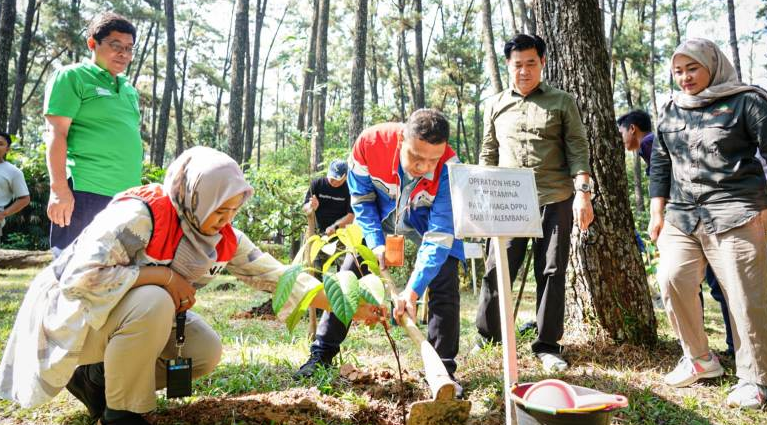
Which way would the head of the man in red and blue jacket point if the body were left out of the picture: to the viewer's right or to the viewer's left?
to the viewer's left

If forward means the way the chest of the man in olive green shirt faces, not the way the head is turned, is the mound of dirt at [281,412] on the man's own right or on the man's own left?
on the man's own right

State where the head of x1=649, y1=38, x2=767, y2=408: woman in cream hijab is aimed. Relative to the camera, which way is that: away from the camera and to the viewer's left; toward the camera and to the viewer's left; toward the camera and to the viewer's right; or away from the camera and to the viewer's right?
toward the camera and to the viewer's left

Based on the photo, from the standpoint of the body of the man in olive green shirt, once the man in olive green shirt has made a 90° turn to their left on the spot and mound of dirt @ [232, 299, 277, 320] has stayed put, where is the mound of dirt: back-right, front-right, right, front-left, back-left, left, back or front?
back-left

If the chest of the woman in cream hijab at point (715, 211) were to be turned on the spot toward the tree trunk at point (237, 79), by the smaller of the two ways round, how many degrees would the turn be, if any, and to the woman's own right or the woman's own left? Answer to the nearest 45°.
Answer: approximately 90° to the woman's own right

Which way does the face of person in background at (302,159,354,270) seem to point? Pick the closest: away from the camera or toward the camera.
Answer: toward the camera

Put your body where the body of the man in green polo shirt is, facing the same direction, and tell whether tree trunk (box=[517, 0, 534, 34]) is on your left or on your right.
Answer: on your left

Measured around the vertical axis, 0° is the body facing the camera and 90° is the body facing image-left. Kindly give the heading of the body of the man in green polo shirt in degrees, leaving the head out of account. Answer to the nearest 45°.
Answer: approximately 315°

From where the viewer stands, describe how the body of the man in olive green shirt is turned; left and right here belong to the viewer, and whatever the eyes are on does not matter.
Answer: facing the viewer

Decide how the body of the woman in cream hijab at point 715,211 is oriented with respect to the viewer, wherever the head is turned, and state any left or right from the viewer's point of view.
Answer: facing the viewer and to the left of the viewer

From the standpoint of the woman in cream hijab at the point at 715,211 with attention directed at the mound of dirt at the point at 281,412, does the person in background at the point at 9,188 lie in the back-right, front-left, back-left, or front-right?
front-right

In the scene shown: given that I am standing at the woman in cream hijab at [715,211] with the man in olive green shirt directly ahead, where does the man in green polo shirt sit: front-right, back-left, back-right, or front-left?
front-left

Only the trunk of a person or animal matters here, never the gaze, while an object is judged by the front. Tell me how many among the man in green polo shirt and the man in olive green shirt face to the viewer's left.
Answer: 0

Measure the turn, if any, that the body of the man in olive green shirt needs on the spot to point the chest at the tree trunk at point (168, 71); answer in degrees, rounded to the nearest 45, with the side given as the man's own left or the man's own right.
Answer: approximately 135° to the man's own right

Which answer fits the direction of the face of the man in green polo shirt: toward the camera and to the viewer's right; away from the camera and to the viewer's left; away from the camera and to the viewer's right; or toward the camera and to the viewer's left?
toward the camera and to the viewer's right
